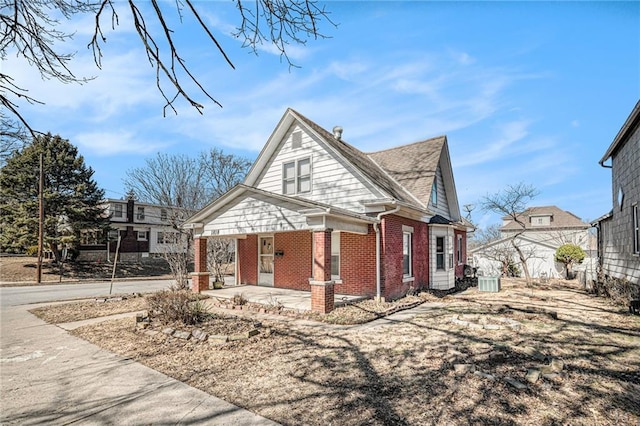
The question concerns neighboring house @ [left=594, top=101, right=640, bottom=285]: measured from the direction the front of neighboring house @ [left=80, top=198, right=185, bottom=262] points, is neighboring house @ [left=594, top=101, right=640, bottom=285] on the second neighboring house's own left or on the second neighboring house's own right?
on the second neighboring house's own left

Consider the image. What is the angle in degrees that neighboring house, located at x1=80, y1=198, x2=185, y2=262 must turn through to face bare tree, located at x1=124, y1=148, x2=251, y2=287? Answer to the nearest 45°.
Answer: approximately 45° to its left

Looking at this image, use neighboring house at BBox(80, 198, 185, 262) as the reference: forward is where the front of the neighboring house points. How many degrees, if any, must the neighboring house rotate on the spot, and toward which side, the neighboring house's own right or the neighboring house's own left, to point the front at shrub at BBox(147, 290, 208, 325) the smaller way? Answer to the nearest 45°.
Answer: approximately 45° to the neighboring house's own left

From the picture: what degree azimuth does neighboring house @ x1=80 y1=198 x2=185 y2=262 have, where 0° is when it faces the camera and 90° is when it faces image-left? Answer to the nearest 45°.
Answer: approximately 45°

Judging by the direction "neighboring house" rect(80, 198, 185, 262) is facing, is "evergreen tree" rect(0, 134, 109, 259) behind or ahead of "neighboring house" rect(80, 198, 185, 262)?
ahead

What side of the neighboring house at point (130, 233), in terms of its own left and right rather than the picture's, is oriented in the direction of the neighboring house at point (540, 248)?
left

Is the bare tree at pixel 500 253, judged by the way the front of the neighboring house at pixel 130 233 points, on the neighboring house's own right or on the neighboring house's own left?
on the neighboring house's own left
